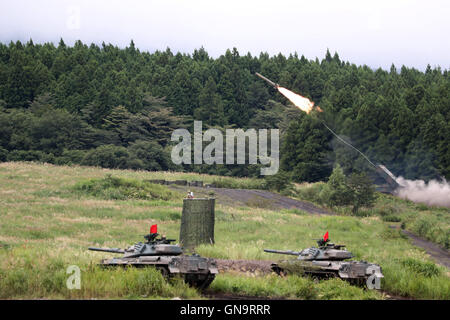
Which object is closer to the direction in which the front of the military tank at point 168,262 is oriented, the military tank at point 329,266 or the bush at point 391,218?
the bush

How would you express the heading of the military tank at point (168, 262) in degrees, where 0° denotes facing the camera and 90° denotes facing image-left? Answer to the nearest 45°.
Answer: approximately 135°

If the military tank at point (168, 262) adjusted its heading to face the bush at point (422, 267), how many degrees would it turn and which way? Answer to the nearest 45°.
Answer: approximately 135° to its right

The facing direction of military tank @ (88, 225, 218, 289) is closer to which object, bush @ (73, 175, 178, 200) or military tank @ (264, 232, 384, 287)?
the bush

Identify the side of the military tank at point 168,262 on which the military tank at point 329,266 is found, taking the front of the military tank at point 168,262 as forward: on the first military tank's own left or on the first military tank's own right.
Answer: on the first military tank's own right

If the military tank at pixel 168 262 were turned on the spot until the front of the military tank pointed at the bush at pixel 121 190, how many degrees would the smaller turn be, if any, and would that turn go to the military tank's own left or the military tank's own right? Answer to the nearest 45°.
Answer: approximately 45° to the military tank's own right

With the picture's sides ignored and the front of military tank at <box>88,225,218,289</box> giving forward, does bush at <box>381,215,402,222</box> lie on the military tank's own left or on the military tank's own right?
on the military tank's own right
